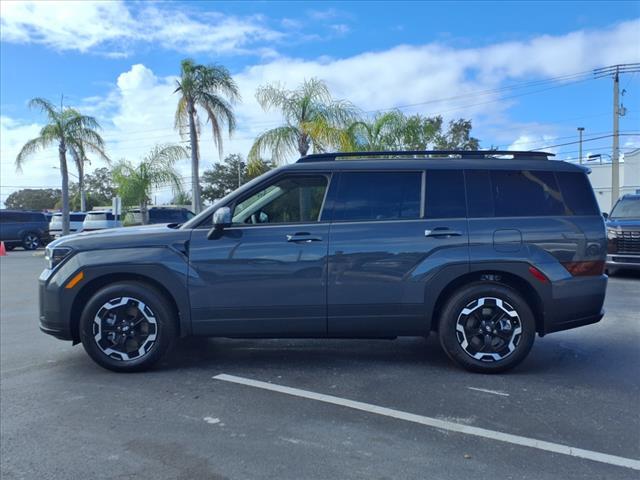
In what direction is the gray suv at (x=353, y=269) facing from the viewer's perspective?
to the viewer's left

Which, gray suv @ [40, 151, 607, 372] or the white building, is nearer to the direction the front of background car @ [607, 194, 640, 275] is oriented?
the gray suv

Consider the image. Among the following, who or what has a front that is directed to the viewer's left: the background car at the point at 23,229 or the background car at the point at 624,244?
the background car at the point at 23,229

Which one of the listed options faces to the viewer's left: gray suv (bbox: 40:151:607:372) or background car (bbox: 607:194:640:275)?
the gray suv

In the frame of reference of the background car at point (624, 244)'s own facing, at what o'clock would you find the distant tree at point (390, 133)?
The distant tree is roughly at 4 o'clock from the background car.

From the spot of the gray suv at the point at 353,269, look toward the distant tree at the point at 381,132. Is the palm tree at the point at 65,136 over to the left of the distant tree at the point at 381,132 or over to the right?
left

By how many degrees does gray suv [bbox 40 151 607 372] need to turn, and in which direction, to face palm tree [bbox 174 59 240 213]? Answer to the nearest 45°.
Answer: approximately 90° to its right

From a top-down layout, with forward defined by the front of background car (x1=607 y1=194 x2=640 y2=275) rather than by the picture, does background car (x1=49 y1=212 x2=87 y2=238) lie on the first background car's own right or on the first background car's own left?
on the first background car's own right

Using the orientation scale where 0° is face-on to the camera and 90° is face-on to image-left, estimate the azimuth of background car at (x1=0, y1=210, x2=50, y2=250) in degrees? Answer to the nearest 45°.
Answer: approximately 90°

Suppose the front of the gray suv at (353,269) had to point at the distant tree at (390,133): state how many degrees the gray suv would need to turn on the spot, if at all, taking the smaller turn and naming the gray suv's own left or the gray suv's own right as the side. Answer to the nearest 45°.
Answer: approximately 90° to the gray suv's own right
